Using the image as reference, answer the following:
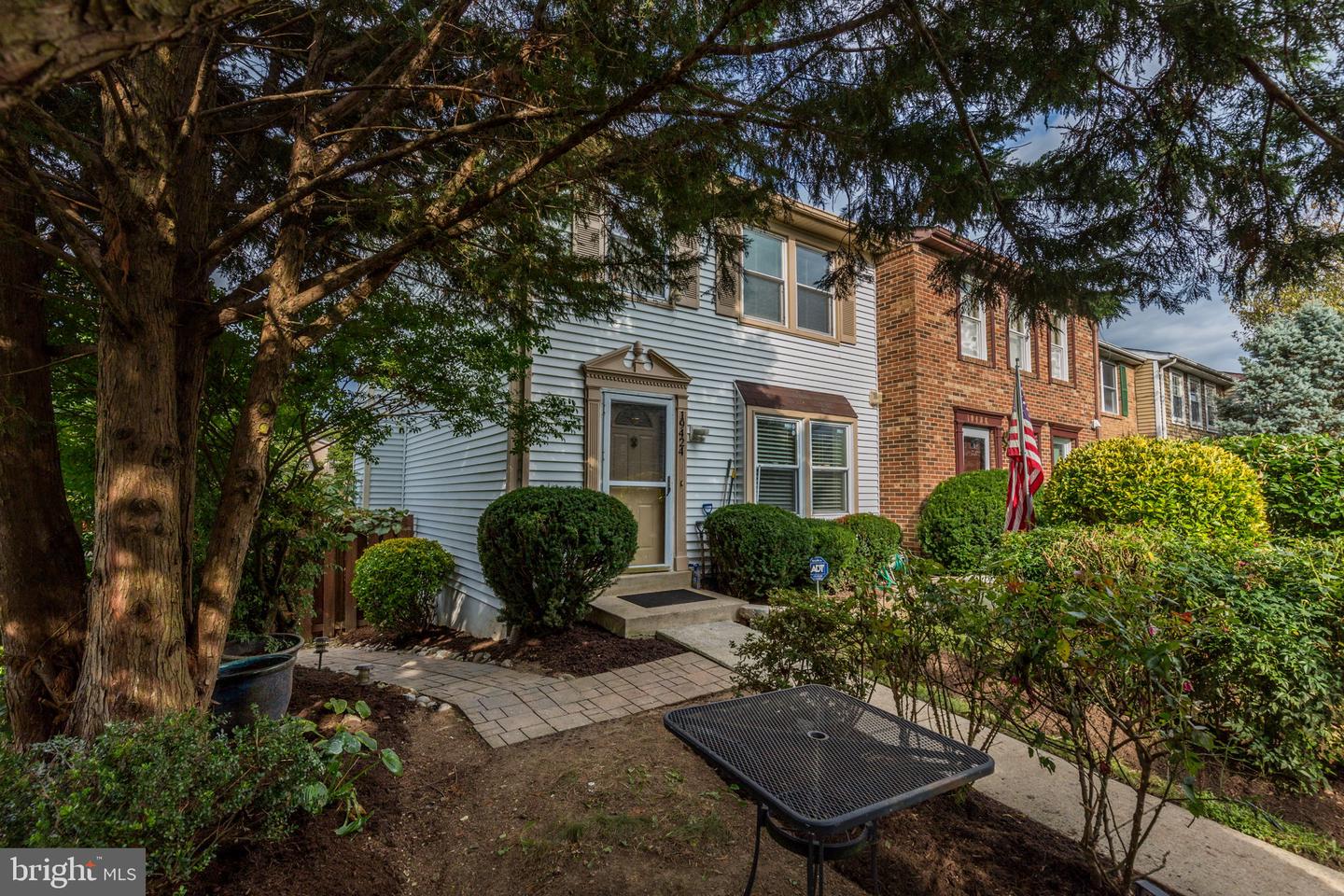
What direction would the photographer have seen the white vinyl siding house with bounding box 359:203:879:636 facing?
facing the viewer and to the right of the viewer

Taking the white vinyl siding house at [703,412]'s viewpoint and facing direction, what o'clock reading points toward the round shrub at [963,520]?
The round shrub is roughly at 10 o'clock from the white vinyl siding house.

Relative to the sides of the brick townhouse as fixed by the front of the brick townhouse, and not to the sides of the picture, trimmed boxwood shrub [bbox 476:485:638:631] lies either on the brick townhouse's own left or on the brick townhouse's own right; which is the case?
on the brick townhouse's own right

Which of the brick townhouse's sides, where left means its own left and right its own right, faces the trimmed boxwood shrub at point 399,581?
right

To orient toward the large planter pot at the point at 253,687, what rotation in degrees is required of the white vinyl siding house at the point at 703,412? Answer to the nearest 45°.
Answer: approximately 90° to its right

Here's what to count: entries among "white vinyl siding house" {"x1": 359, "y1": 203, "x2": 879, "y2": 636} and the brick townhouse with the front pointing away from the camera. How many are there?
0

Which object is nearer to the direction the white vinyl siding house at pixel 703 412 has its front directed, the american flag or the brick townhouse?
the american flag

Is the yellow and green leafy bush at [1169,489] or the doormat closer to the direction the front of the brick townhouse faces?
the yellow and green leafy bush
